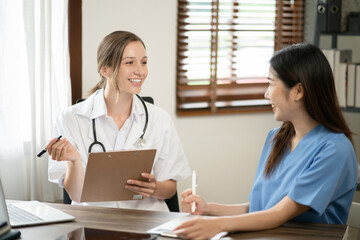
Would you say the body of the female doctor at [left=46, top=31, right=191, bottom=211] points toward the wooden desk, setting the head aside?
yes

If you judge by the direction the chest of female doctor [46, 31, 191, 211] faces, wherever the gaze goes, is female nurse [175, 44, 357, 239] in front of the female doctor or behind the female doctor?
in front

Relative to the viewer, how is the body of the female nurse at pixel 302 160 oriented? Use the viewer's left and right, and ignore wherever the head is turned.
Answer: facing the viewer and to the left of the viewer

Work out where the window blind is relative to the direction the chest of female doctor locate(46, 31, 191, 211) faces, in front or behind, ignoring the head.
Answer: behind

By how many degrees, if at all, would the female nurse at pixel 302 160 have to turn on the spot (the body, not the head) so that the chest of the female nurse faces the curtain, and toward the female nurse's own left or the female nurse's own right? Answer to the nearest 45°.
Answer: approximately 90° to the female nurse's own right

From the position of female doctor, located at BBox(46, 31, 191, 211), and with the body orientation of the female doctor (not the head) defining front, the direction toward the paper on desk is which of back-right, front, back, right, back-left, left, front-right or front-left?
front

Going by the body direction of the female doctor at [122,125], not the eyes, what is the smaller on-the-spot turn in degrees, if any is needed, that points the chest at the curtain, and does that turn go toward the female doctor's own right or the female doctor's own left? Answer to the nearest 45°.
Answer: approximately 135° to the female doctor's own right

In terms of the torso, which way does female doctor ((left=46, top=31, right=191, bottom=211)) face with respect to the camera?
toward the camera

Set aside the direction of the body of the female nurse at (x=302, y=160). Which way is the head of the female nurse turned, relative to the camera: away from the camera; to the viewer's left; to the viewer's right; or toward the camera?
to the viewer's left

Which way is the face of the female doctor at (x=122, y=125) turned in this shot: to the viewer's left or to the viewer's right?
to the viewer's right
